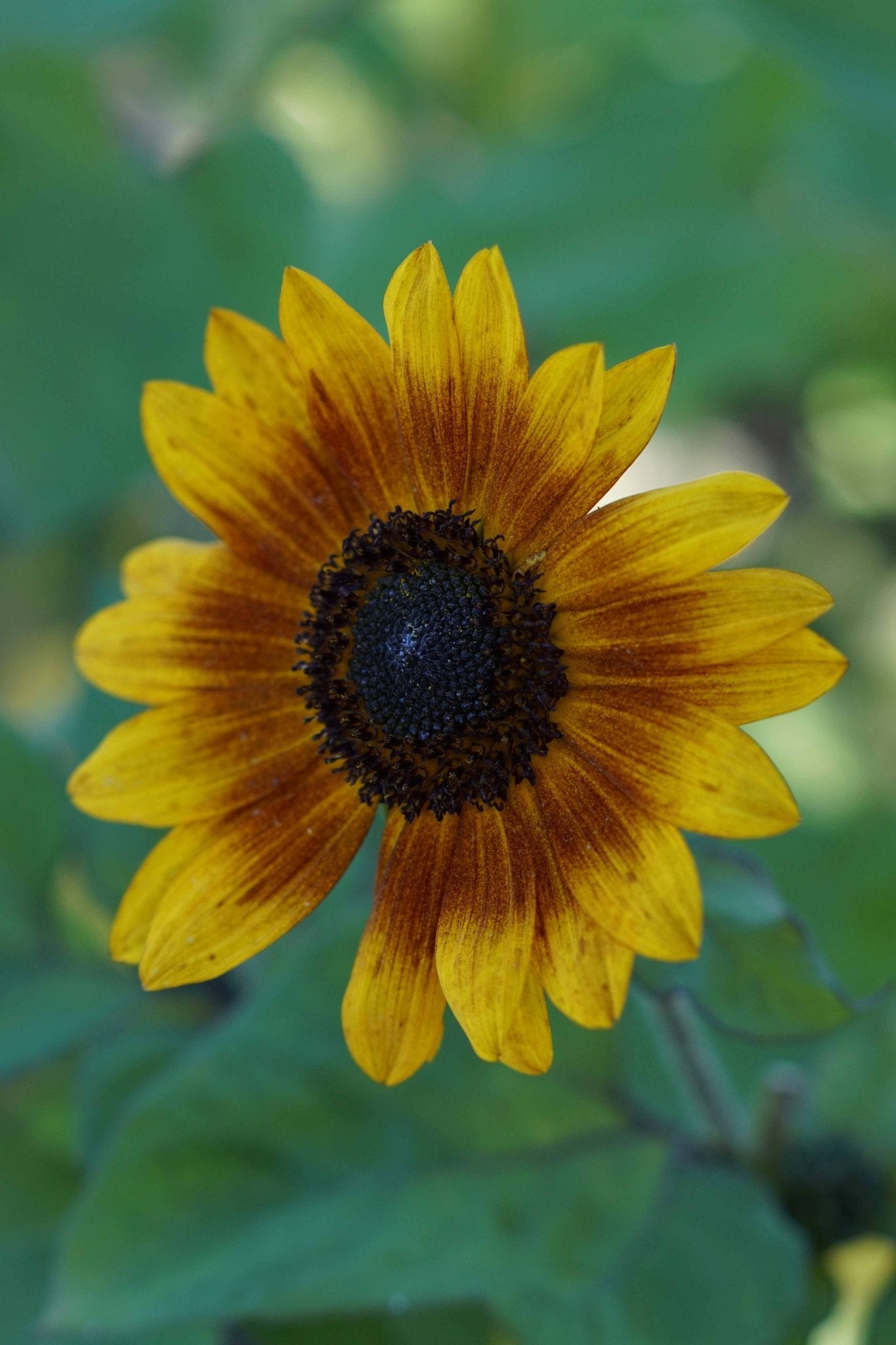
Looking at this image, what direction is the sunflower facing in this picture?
toward the camera
